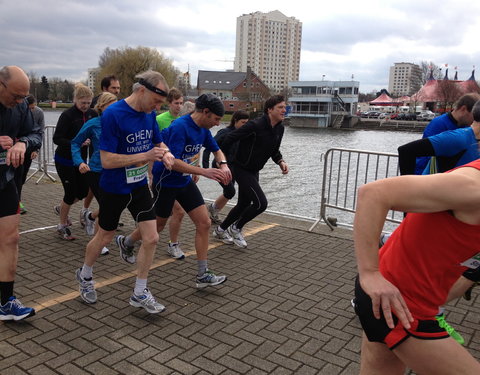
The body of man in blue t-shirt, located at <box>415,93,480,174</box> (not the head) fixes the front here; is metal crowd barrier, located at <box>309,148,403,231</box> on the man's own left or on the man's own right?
on the man's own left

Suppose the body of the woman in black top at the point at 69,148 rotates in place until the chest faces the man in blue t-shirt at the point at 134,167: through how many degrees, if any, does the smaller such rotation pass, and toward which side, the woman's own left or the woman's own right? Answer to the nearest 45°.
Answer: approximately 45° to the woman's own right

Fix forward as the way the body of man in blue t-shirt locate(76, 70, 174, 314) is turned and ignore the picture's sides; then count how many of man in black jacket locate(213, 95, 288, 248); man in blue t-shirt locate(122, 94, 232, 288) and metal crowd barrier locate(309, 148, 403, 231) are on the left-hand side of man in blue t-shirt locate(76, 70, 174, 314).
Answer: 3

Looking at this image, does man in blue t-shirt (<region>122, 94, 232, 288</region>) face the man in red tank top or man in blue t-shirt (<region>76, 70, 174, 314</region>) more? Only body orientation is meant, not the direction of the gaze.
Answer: the man in red tank top

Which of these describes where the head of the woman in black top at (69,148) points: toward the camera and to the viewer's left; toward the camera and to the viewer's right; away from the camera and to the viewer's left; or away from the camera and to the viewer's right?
toward the camera and to the viewer's right

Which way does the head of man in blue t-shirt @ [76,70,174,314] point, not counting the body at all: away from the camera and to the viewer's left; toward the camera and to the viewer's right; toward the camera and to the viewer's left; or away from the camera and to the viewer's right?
toward the camera and to the viewer's right

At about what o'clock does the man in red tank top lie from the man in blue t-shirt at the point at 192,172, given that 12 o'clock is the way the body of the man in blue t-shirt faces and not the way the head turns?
The man in red tank top is roughly at 1 o'clock from the man in blue t-shirt.
